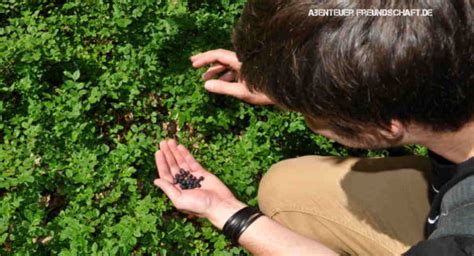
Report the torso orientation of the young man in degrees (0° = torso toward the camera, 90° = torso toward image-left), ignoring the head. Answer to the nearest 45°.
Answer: approximately 90°

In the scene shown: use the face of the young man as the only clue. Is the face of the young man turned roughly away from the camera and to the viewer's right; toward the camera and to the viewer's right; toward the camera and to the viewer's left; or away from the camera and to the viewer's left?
away from the camera and to the viewer's left
